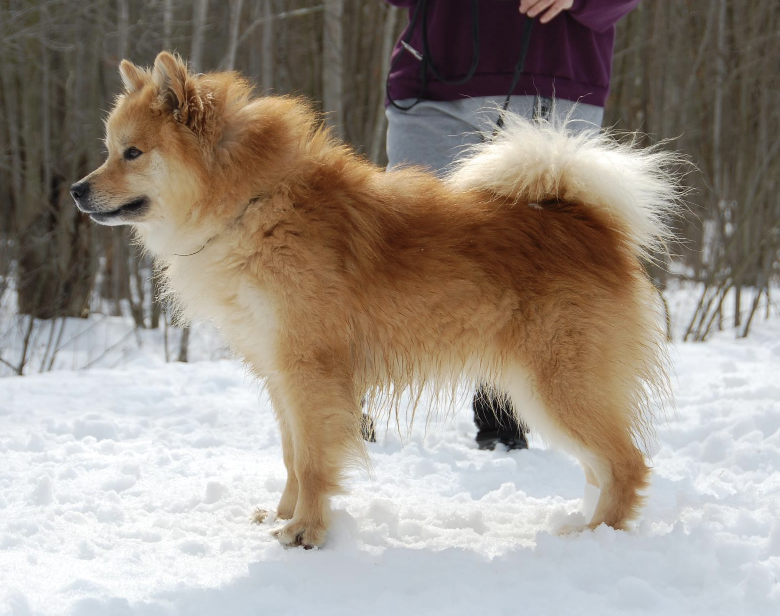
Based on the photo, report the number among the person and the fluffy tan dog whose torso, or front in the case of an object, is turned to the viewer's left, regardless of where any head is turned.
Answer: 1

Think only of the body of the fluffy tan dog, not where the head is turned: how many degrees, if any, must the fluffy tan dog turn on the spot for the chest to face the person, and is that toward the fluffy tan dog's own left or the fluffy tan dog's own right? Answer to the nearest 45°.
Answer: approximately 90° to the fluffy tan dog's own right

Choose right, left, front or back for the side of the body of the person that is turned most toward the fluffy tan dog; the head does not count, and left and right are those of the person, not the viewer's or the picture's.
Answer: front

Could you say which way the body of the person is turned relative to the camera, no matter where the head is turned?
toward the camera

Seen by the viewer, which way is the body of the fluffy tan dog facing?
to the viewer's left

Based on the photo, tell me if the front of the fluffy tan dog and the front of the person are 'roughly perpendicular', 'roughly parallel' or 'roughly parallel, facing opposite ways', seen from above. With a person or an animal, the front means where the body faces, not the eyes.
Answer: roughly perpendicular
